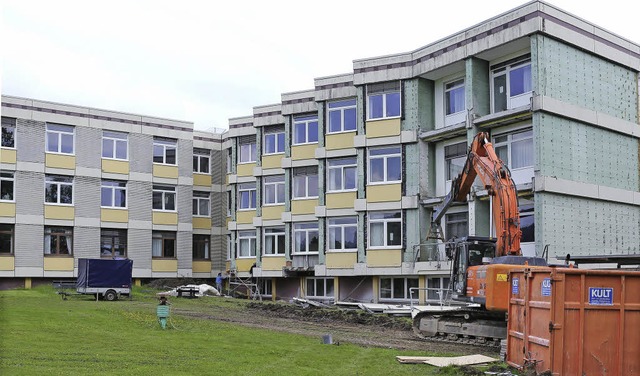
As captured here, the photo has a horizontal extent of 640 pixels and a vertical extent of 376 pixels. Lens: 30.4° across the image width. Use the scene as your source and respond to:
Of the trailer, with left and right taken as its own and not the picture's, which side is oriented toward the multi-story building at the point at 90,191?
right

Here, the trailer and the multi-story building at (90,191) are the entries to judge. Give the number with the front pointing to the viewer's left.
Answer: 1

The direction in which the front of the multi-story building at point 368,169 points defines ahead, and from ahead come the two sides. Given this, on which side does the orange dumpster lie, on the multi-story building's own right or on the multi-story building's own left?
on the multi-story building's own left

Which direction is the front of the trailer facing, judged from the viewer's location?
facing to the left of the viewer
